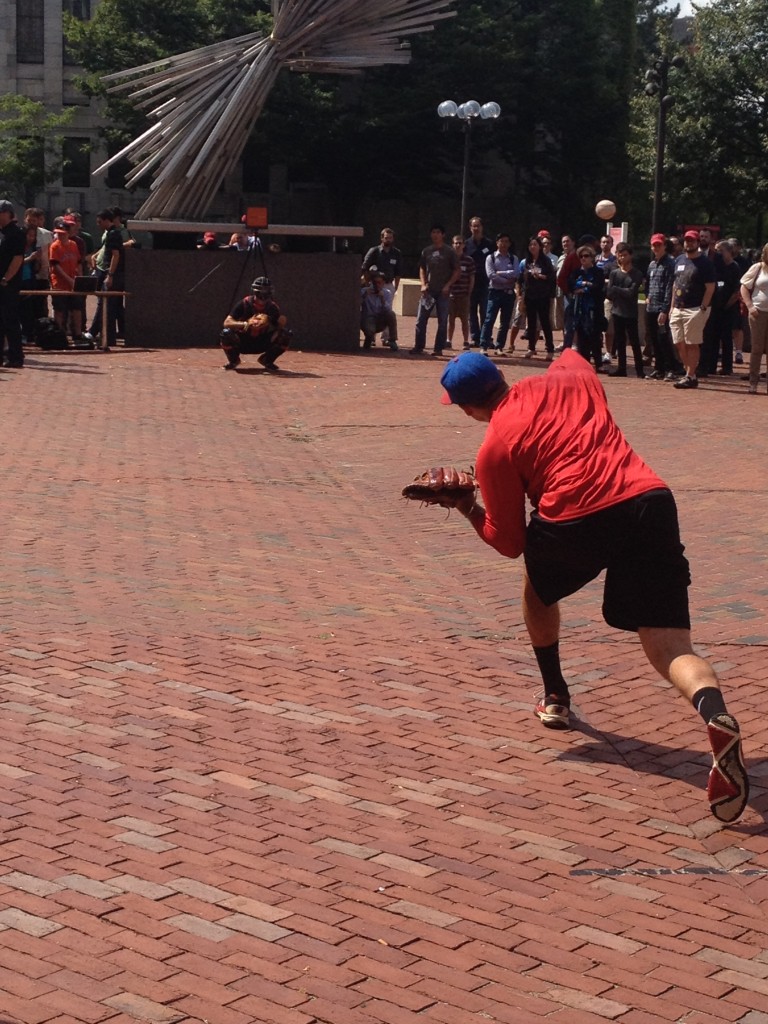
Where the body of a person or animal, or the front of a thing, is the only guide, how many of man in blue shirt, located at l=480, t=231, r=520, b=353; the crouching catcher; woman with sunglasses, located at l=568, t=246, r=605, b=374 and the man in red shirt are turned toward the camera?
3

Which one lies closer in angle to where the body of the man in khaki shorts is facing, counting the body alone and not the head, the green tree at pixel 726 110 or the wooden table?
the wooden table

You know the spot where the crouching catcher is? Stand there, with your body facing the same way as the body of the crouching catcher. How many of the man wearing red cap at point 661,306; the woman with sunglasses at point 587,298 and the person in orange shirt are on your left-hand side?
2

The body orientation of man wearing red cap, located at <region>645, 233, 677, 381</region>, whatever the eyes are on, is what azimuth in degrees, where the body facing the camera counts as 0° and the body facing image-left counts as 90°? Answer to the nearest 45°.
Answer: approximately 45°

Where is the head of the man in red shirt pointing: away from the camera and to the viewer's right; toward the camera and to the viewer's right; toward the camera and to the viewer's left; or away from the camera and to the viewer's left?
away from the camera and to the viewer's left

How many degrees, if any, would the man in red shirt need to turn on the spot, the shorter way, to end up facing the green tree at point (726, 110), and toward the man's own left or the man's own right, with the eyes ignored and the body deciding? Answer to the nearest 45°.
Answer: approximately 45° to the man's own right

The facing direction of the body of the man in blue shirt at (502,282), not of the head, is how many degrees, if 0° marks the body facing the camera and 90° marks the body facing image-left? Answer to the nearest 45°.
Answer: approximately 0°

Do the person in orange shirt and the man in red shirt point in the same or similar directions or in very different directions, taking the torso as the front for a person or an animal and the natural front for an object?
very different directions

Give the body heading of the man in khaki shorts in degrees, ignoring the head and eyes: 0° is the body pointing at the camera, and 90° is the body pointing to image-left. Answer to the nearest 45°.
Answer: approximately 45°

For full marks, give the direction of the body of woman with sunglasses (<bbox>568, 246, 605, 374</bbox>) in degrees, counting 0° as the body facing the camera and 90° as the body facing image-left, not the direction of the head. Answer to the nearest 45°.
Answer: approximately 0°

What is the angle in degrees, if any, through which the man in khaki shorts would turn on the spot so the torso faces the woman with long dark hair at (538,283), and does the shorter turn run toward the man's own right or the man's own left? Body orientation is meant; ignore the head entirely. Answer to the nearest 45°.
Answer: approximately 90° to the man's own right
